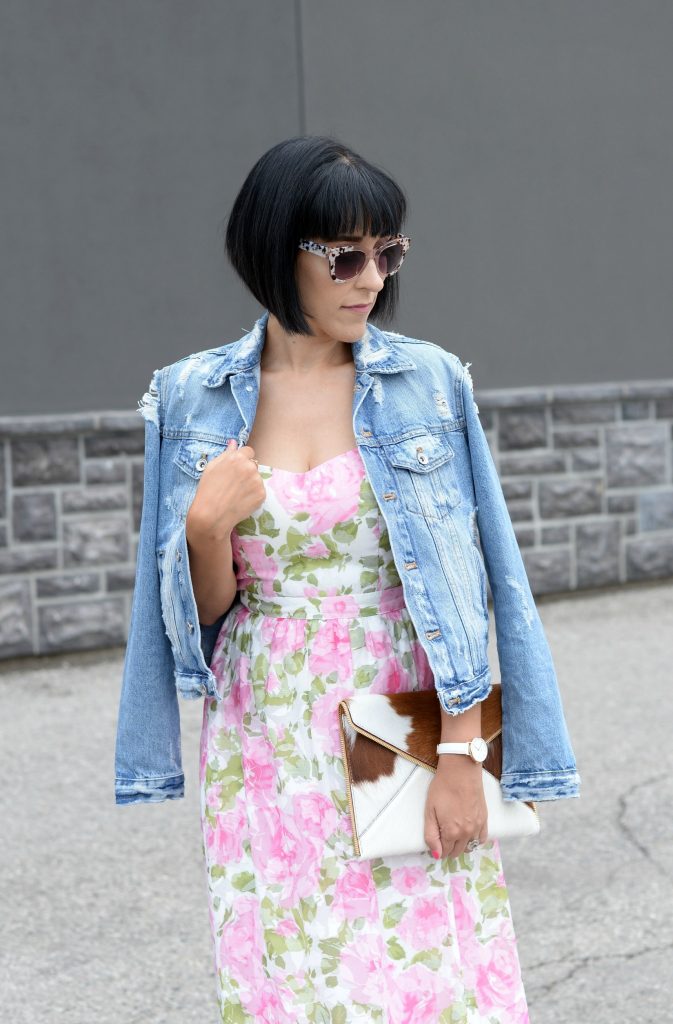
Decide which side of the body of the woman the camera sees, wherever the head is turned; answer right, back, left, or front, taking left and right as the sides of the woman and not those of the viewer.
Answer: front

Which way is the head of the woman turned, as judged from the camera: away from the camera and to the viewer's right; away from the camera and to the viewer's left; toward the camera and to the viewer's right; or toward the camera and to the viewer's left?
toward the camera and to the viewer's right
